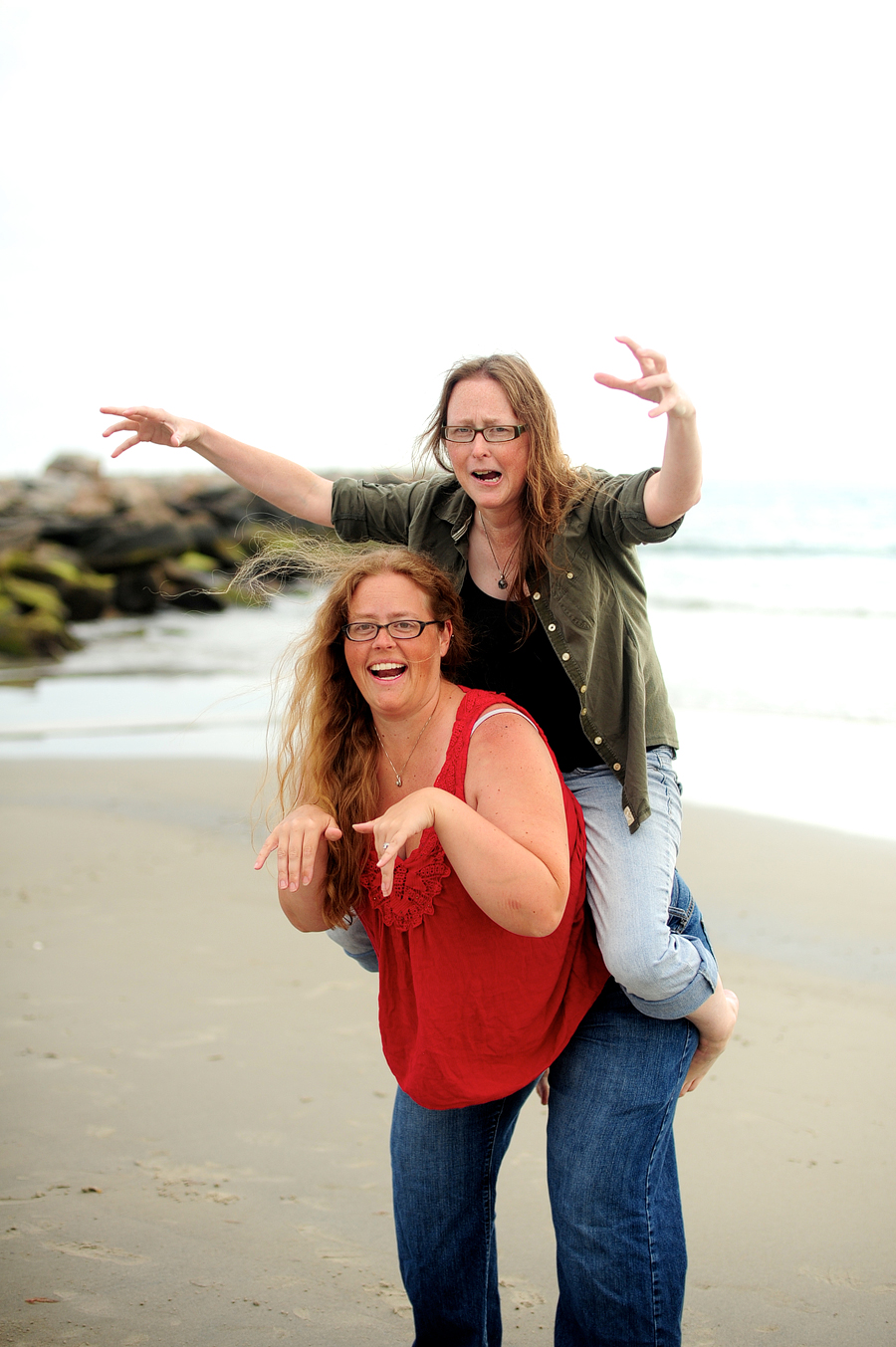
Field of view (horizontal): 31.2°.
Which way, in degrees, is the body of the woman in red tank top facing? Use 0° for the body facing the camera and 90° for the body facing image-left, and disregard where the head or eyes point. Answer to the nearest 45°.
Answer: approximately 45°

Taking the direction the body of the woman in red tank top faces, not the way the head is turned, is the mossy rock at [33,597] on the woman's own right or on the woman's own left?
on the woman's own right

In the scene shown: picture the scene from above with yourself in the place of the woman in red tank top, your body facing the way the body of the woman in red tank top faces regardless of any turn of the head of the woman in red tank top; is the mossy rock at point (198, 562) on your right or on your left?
on your right

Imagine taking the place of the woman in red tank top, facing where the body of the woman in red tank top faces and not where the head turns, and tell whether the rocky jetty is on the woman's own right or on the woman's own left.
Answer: on the woman's own right
